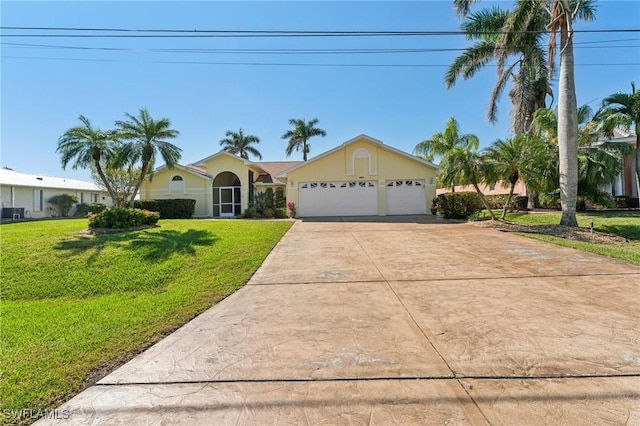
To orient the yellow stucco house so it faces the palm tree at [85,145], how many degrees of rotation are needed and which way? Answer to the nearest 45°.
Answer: approximately 45° to its right

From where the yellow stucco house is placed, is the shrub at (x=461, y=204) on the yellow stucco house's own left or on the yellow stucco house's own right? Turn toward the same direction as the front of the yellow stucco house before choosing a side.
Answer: on the yellow stucco house's own left

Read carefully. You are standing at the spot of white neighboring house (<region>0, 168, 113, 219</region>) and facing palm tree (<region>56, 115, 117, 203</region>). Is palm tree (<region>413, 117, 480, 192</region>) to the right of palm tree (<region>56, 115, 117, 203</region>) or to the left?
left

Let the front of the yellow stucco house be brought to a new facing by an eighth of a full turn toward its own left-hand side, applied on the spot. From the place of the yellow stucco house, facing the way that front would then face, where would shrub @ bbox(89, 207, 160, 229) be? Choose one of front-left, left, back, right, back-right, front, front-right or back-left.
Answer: right

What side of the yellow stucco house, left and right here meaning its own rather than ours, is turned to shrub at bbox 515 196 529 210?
left

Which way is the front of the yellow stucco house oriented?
toward the camera

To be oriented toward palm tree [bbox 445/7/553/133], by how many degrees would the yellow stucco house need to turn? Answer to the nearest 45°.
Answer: approximately 90° to its left

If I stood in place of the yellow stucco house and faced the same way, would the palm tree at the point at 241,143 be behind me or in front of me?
behind

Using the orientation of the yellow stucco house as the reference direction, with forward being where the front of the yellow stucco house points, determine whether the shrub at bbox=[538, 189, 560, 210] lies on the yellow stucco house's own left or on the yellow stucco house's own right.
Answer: on the yellow stucco house's own left

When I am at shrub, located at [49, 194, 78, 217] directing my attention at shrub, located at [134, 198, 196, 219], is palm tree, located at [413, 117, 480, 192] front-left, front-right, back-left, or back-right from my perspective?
front-left
